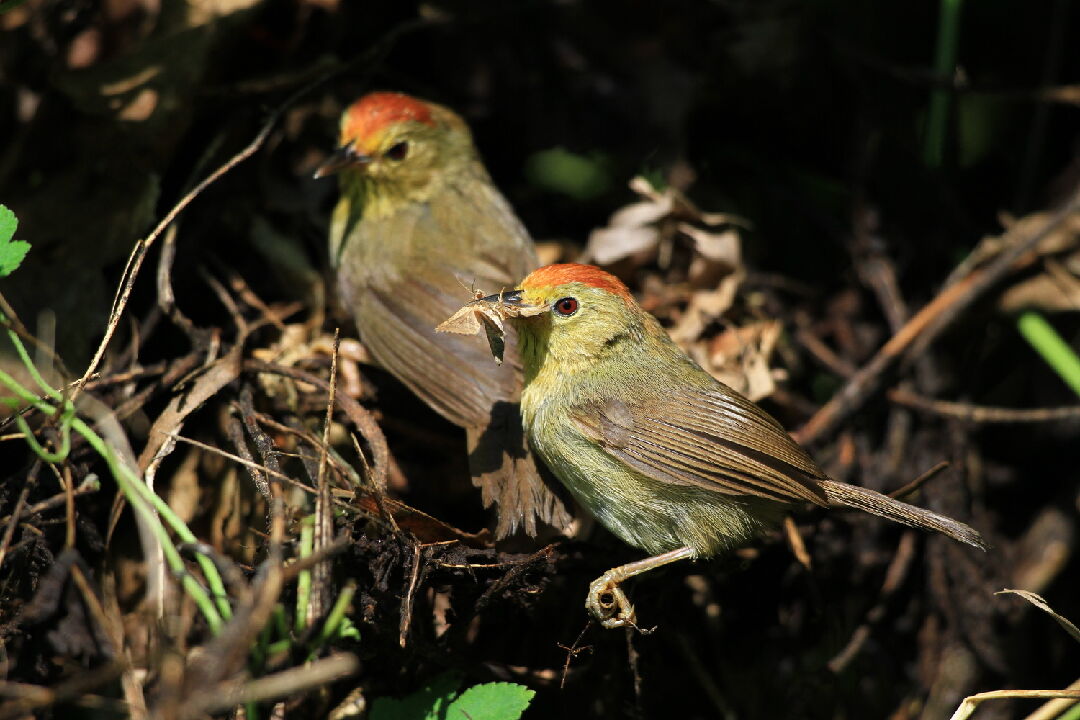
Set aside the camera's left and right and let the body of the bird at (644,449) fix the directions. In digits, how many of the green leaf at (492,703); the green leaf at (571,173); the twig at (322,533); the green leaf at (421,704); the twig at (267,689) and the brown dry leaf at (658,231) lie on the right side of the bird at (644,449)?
2

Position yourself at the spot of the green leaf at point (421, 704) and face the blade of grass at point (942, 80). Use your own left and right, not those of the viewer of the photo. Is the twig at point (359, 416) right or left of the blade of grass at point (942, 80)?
left

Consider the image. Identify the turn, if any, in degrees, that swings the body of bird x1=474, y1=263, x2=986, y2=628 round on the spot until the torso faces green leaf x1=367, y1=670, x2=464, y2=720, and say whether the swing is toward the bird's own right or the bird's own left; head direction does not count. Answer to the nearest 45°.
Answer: approximately 45° to the bird's own left

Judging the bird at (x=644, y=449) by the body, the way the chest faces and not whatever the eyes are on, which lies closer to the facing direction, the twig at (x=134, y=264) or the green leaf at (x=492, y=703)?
the twig

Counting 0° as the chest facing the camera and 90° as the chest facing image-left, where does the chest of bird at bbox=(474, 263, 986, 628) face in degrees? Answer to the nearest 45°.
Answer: approximately 90°

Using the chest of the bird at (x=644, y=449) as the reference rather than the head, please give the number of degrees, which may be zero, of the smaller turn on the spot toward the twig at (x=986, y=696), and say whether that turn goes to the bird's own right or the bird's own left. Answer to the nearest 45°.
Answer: approximately 135° to the bird's own left

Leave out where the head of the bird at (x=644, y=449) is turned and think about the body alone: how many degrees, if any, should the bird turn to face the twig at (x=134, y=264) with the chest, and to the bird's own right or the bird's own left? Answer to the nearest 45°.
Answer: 0° — it already faces it

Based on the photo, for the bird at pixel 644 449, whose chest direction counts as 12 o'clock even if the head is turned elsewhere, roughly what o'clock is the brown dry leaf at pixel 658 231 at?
The brown dry leaf is roughly at 3 o'clock from the bird.

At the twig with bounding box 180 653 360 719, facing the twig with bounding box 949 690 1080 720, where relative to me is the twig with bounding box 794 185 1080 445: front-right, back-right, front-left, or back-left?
front-left

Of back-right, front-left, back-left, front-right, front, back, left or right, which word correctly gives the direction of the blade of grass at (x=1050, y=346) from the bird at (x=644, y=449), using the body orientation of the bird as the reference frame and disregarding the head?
back-right

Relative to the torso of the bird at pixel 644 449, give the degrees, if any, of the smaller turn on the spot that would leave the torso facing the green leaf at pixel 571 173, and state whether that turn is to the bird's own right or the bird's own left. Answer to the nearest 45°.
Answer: approximately 90° to the bird's own right
